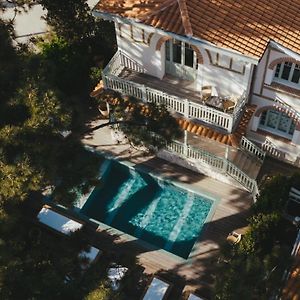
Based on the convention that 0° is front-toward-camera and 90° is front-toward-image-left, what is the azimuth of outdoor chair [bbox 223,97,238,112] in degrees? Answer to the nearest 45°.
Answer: approximately 45°

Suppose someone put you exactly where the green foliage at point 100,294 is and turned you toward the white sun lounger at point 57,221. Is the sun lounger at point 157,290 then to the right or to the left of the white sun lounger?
right

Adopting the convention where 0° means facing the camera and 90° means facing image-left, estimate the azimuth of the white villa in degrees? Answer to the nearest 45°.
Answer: approximately 45°

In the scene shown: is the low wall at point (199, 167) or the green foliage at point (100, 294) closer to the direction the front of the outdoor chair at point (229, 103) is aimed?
the green foliage

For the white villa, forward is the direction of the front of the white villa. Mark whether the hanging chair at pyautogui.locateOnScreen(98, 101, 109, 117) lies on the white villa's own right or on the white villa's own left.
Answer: on the white villa's own right
